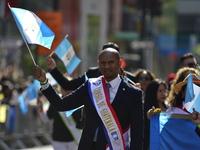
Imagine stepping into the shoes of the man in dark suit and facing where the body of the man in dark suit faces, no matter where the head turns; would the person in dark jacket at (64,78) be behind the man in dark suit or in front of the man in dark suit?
behind

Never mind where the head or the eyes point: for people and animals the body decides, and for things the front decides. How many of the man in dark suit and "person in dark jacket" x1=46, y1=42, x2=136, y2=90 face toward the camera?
2

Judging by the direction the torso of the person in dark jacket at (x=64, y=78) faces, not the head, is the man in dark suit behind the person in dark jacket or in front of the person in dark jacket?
in front

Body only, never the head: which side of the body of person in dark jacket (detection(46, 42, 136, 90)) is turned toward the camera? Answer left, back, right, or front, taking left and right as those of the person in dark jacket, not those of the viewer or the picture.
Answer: front

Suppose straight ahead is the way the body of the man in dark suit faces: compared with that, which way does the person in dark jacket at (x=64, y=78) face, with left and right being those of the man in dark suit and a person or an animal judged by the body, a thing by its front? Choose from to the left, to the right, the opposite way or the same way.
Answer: the same way

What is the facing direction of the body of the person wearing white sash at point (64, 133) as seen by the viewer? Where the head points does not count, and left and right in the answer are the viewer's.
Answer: facing the viewer

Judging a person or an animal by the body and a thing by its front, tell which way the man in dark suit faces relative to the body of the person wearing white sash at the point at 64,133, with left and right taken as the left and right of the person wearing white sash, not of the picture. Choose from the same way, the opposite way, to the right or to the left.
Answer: the same way

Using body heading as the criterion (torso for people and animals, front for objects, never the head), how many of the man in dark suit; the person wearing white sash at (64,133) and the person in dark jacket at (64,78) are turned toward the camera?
3

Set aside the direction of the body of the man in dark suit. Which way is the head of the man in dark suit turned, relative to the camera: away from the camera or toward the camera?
toward the camera
